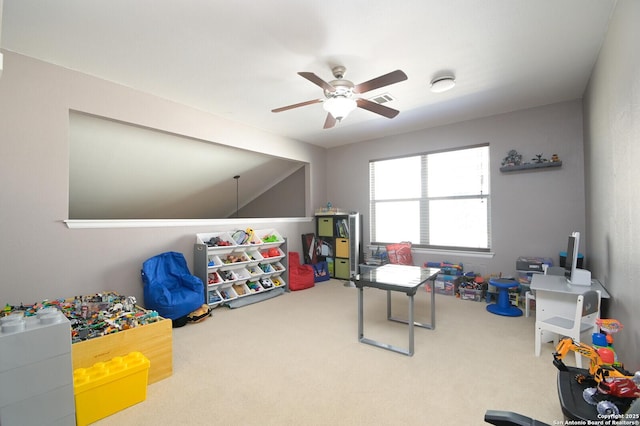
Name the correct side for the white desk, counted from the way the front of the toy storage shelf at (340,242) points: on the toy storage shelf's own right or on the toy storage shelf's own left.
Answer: on the toy storage shelf's own left

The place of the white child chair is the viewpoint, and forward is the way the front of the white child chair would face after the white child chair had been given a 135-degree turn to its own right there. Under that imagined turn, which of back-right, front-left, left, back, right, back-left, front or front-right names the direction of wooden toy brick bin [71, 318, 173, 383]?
back-right

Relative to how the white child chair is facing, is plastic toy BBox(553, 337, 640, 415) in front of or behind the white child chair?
behind

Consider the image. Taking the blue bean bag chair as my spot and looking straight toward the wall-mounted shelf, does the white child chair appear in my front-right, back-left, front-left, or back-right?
front-right

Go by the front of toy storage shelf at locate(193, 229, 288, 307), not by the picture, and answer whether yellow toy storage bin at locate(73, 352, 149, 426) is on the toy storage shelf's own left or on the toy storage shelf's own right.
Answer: on the toy storage shelf's own right

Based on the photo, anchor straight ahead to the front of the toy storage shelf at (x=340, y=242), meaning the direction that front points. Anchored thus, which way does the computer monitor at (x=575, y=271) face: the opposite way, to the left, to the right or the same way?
to the right

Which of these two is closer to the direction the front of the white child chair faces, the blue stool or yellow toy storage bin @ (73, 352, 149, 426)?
the blue stool

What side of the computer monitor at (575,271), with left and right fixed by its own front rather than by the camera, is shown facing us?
left

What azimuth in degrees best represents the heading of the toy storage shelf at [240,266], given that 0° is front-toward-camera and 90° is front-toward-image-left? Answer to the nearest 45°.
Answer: approximately 315°

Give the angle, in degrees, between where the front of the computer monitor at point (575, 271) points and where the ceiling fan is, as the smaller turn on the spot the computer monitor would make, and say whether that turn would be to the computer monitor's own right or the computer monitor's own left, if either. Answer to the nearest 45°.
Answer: approximately 45° to the computer monitor's own left

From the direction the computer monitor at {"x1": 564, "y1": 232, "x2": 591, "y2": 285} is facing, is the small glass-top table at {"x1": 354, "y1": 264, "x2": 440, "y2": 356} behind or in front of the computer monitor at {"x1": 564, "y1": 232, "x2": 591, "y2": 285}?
in front

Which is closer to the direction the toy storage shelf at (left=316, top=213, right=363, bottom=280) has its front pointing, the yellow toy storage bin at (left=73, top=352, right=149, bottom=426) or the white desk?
the yellow toy storage bin

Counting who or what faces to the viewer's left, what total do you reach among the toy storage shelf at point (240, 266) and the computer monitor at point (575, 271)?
1

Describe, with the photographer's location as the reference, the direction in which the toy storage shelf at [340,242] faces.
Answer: facing the viewer and to the left of the viewer
